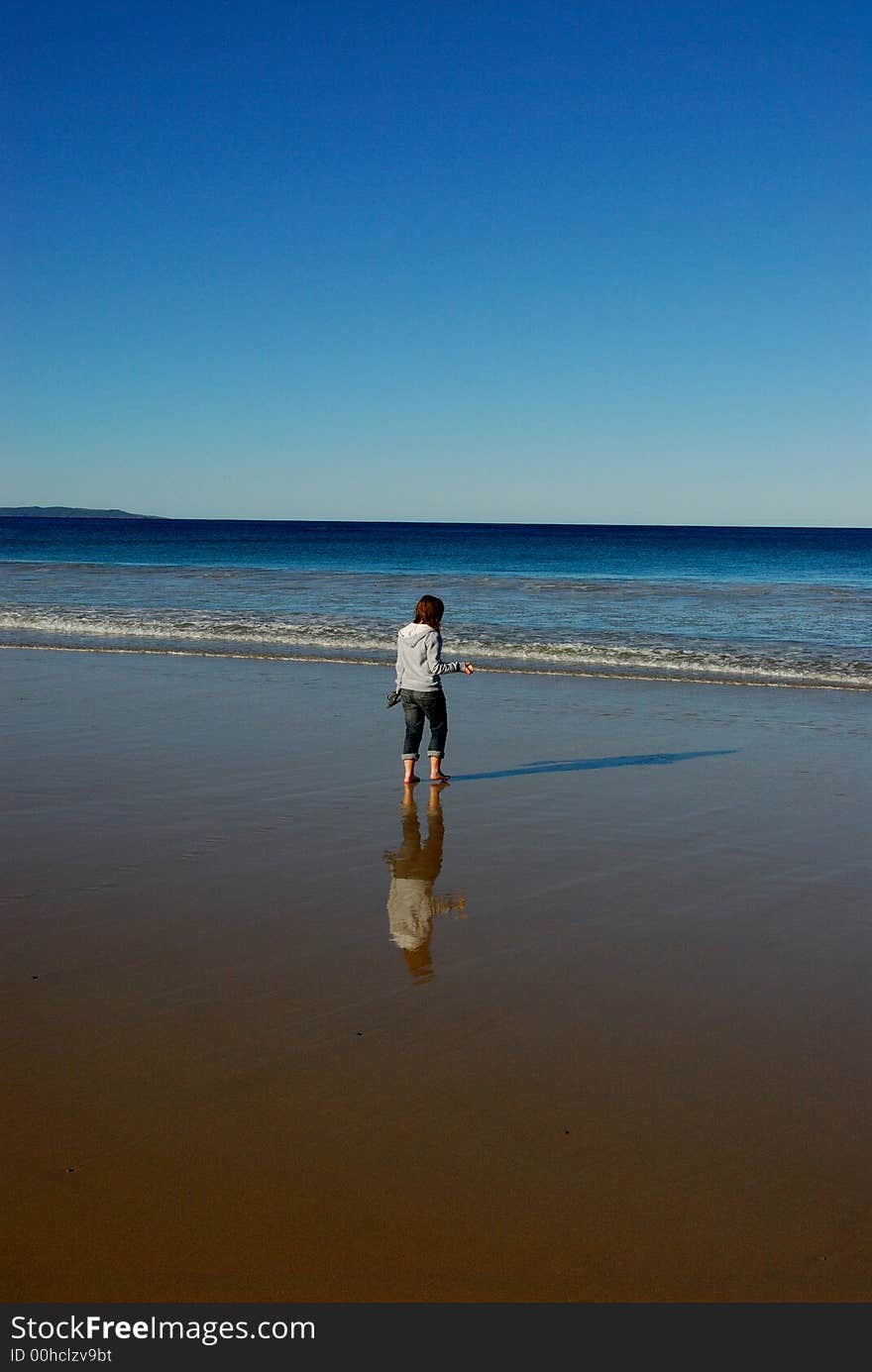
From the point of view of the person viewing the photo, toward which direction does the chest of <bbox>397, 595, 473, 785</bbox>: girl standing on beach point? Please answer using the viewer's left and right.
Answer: facing away from the viewer and to the right of the viewer

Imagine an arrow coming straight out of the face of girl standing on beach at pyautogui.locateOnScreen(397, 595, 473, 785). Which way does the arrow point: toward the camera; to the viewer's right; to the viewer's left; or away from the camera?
away from the camera
